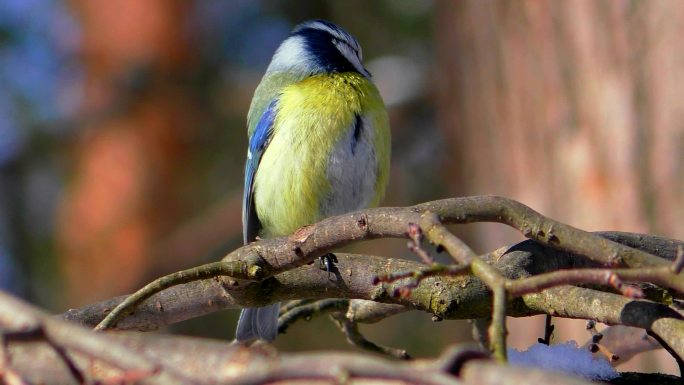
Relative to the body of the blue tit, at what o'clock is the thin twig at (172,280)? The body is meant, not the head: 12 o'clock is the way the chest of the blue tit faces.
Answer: The thin twig is roughly at 4 o'clock from the blue tit.

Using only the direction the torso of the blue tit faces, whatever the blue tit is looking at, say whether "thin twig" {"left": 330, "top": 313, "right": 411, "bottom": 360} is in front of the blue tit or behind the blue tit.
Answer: in front

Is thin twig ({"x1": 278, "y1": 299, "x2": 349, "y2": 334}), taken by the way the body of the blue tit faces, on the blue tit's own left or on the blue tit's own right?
on the blue tit's own right

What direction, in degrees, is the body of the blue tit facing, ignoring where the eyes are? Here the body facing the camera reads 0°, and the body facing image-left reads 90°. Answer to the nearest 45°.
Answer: approximately 315°

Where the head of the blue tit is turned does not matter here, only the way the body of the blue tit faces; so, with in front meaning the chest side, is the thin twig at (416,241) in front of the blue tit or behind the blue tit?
in front
